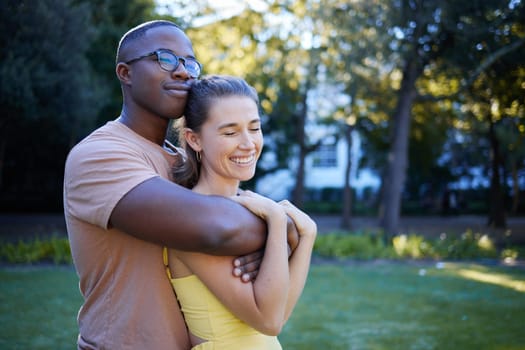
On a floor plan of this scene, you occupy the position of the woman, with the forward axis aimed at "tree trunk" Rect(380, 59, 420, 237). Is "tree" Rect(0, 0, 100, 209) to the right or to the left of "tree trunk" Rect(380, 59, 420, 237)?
left

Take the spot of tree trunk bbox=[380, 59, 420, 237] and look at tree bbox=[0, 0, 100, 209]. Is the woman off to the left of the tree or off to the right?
left

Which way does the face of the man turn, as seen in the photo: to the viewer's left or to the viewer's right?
to the viewer's right

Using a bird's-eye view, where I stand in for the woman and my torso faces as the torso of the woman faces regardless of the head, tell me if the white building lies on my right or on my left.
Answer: on my left

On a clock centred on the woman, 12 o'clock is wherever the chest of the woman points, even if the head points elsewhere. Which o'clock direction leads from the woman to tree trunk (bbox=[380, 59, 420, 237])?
The tree trunk is roughly at 8 o'clock from the woman.

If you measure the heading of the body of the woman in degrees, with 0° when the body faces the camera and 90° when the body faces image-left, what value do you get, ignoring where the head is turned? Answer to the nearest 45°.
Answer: approximately 315°

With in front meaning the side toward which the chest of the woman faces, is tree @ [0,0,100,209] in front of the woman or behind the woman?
behind
